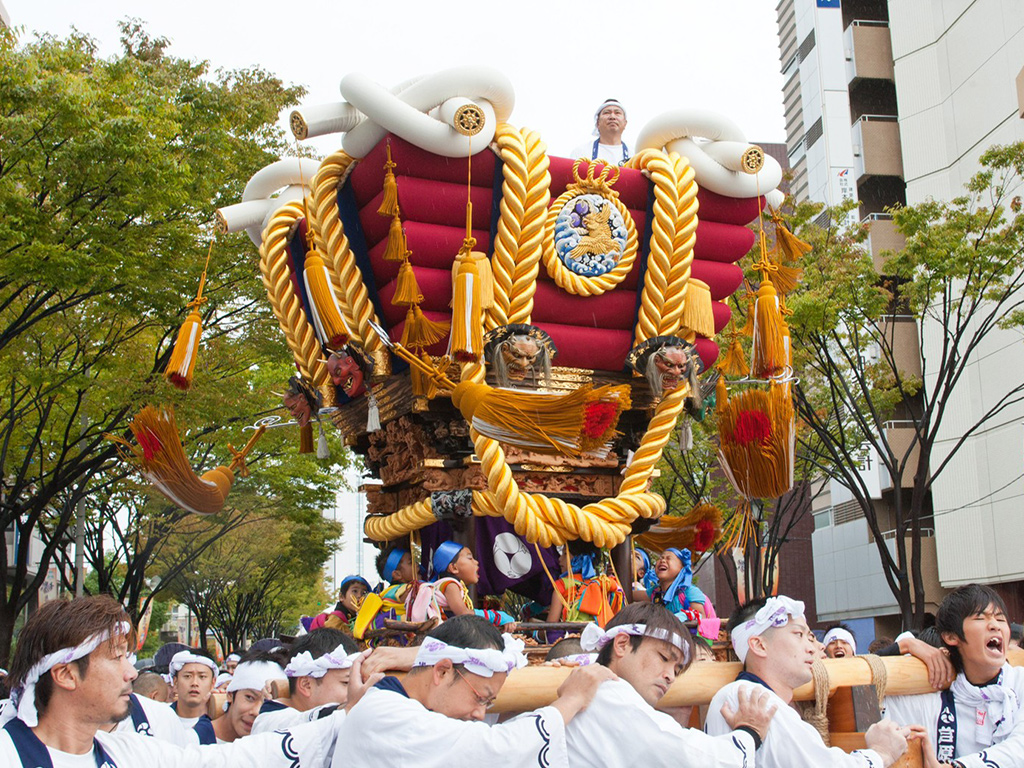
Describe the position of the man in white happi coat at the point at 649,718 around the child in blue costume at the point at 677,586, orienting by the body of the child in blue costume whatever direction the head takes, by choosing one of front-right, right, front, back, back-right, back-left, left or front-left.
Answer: front-left

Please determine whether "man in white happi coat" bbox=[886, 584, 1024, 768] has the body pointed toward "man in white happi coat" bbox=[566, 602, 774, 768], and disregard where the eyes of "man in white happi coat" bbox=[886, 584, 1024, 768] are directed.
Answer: no

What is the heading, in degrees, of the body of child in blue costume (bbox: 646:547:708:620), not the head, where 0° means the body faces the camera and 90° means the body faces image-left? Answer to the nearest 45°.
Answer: approximately 45°

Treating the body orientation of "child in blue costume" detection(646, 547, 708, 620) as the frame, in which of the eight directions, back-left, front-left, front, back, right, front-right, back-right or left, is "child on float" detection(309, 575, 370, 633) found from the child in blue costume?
front-right

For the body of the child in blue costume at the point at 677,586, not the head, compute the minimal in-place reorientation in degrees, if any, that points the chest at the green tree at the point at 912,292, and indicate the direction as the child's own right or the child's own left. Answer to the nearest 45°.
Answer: approximately 180°

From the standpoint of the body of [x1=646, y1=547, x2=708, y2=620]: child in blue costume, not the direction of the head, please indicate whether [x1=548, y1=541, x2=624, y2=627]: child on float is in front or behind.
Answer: in front

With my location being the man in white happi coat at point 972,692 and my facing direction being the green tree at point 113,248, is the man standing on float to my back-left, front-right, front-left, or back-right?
front-right

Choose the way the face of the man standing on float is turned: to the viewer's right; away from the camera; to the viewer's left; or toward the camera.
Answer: toward the camera

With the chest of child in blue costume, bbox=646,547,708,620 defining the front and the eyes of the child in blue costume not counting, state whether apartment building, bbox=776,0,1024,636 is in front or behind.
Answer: behind

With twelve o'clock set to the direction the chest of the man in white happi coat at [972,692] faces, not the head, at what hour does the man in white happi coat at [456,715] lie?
the man in white happi coat at [456,715] is roughly at 3 o'clock from the man in white happi coat at [972,692].

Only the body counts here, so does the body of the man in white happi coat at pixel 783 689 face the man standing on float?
no
